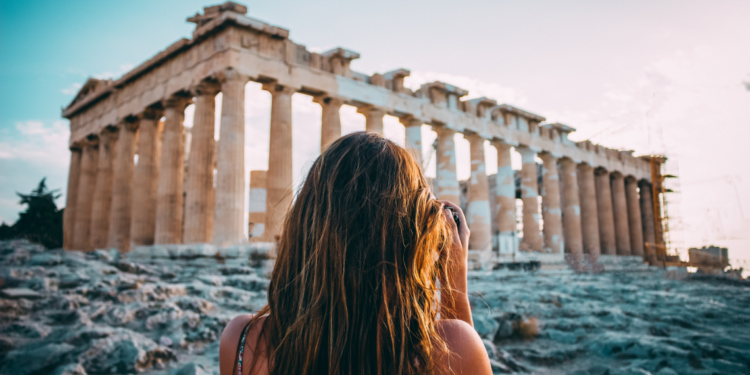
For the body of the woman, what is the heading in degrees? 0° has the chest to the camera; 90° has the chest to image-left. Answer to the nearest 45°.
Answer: approximately 180°

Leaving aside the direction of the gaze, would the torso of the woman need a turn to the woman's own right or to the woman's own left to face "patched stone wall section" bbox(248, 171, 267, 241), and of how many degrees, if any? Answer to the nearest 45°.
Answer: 0° — they already face it

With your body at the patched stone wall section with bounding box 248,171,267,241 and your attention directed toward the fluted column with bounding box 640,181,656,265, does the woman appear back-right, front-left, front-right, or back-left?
back-right

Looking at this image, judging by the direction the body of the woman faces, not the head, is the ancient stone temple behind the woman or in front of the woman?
in front

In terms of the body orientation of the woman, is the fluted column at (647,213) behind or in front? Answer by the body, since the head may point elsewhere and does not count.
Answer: in front

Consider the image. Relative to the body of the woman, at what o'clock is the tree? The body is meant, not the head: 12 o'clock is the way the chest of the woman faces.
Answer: The tree is roughly at 11 o'clock from the woman.

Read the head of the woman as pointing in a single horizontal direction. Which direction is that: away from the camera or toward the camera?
away from the camera
